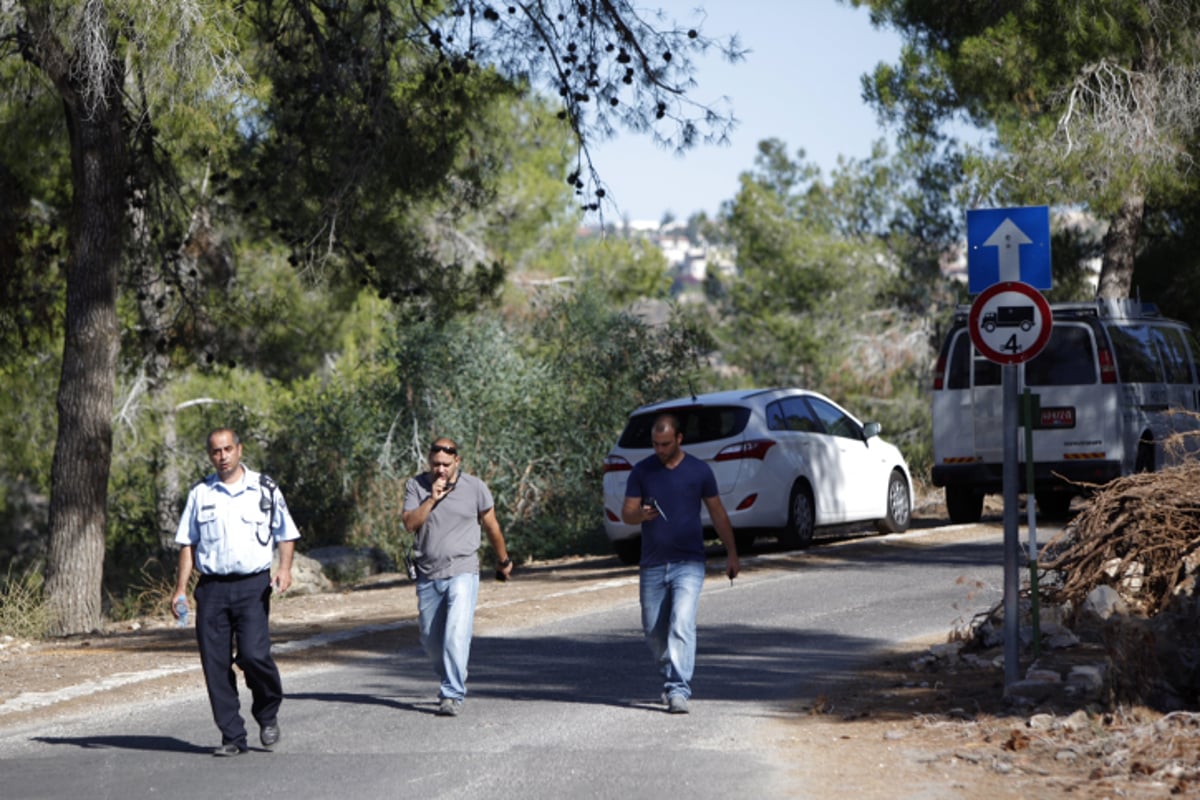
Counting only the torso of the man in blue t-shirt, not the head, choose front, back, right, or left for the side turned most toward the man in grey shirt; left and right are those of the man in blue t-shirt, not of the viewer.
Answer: right

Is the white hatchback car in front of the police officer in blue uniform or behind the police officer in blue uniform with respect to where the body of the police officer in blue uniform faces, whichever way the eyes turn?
behind

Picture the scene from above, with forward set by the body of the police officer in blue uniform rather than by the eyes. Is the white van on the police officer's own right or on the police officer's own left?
on the police officer's own left

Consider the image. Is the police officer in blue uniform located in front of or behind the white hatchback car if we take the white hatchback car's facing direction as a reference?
behind

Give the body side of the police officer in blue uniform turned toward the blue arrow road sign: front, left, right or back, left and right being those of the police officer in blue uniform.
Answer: left

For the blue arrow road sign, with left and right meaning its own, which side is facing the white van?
back

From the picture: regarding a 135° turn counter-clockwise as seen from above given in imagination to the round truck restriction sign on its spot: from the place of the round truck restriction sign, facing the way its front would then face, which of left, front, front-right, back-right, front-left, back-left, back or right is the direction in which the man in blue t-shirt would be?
back-left

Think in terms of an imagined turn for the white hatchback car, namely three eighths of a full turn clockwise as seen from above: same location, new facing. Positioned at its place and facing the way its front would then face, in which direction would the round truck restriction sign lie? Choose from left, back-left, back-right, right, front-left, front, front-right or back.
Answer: front

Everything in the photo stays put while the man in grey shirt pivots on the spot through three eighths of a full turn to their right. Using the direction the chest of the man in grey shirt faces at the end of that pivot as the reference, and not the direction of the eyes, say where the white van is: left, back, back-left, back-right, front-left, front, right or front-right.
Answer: right

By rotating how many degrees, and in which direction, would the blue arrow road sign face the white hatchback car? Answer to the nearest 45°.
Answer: approximately 180°

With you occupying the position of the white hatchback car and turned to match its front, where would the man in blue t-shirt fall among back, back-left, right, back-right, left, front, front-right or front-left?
back-right
